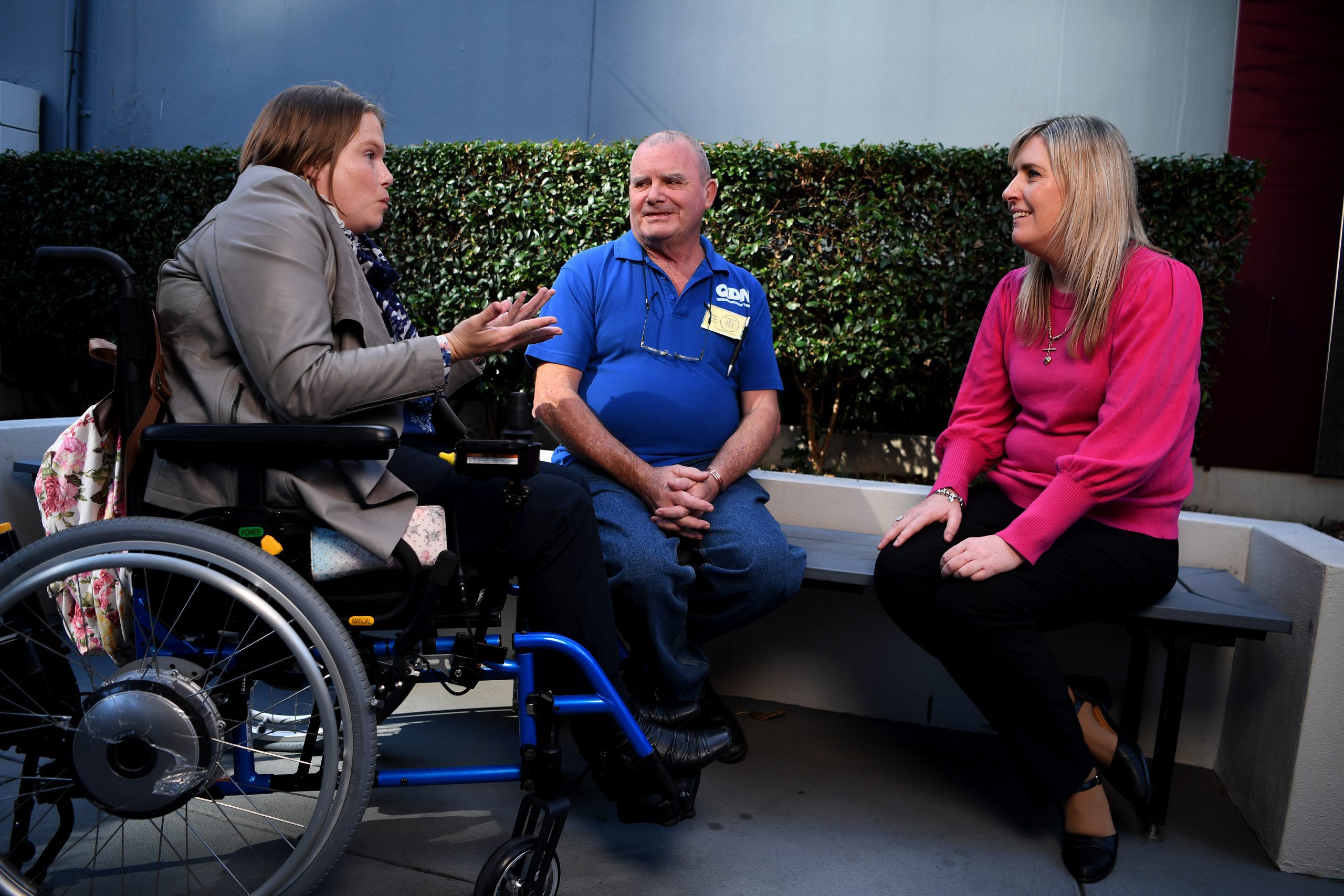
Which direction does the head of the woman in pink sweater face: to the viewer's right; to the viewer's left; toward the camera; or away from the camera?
to the viewer's left

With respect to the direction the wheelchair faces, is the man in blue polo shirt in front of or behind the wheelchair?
in front

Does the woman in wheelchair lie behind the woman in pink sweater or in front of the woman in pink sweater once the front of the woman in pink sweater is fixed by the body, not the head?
in front

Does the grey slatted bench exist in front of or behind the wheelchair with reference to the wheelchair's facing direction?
in front

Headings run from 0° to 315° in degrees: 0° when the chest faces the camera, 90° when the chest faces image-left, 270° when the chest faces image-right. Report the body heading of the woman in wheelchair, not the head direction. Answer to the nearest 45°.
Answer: approximately 270°

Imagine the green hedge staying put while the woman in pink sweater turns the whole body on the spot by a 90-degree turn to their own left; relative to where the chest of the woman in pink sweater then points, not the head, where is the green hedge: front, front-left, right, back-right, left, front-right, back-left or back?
back

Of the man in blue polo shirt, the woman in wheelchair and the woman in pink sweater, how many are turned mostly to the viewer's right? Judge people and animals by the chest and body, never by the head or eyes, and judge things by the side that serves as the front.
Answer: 1

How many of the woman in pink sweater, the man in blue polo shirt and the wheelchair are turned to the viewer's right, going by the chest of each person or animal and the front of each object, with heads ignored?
1

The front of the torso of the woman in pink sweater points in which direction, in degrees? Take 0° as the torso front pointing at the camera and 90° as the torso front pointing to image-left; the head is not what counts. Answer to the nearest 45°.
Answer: approximately 45°

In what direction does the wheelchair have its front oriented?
to the viewer's right

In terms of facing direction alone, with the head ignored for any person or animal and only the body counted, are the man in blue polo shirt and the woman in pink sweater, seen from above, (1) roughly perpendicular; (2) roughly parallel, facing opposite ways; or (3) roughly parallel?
roughly perpendicular

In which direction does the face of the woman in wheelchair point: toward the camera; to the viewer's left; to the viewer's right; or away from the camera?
to the viewer's right

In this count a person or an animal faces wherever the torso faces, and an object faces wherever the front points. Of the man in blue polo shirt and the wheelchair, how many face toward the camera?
1

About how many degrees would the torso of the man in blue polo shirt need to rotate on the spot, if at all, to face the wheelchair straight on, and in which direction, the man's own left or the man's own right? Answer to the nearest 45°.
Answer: approximately 45° to the man's own right
